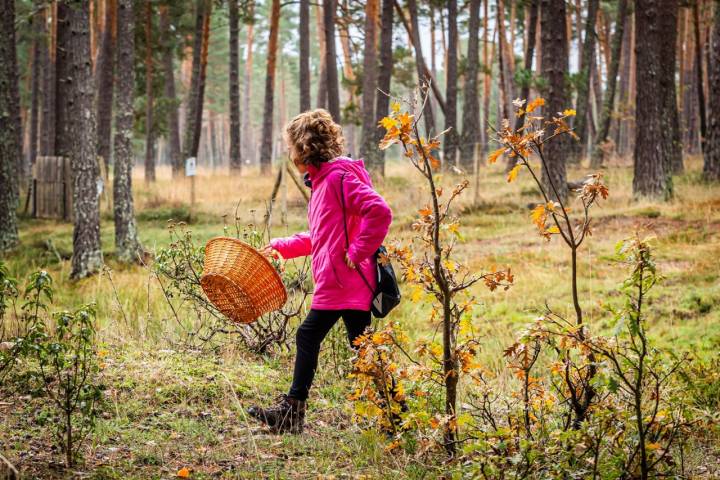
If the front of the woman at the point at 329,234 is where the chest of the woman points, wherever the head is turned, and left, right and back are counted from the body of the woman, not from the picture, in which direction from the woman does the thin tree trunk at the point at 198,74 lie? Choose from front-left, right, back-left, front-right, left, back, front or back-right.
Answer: right

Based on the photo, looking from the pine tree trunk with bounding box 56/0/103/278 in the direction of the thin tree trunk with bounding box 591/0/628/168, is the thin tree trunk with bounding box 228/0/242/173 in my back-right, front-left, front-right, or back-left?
front-left

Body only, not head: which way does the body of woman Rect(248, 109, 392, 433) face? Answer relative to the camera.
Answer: to the viewer's left

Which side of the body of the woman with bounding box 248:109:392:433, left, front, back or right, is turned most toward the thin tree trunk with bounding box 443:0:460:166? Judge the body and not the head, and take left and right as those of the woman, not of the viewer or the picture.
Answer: right

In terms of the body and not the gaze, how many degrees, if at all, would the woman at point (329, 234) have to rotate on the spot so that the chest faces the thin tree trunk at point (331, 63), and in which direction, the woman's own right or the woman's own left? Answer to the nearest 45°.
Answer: approximately 90° to the woman's own right

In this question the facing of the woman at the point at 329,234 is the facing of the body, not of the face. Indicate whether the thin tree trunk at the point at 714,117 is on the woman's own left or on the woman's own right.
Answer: on the woman's own right

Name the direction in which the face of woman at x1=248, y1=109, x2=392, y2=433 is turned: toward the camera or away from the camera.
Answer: away from the camera

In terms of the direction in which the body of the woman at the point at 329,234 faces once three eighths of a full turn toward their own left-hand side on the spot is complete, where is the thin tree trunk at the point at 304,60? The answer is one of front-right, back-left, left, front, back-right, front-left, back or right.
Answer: back-left

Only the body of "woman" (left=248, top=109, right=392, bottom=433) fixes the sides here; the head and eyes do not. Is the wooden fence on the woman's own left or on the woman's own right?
on the woman's own right
